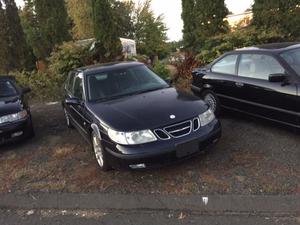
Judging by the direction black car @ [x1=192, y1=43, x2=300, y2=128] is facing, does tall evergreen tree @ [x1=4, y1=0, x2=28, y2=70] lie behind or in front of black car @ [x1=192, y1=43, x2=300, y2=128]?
behind

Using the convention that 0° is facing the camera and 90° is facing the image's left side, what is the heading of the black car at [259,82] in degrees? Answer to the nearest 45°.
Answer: approximately 315°

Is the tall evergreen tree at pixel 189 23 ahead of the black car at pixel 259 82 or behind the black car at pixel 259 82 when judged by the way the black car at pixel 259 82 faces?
behind

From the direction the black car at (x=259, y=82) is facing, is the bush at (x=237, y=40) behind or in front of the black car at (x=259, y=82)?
behind

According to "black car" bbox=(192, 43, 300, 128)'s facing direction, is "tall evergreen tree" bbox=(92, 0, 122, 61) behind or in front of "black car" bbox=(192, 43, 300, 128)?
behind

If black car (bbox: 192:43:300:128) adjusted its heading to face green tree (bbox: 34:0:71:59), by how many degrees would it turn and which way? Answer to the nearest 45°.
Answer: approximately 180°

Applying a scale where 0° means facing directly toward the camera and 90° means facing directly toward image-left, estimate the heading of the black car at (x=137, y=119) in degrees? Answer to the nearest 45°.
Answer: approximately 315°

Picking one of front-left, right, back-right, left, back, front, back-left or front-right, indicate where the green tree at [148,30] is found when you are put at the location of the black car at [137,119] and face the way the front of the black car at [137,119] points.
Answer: back-left
